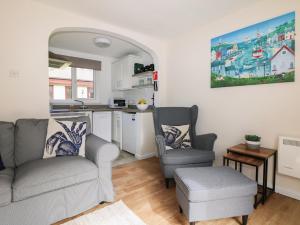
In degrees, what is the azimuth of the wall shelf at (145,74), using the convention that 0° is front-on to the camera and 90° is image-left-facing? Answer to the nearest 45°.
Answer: approximately 45°

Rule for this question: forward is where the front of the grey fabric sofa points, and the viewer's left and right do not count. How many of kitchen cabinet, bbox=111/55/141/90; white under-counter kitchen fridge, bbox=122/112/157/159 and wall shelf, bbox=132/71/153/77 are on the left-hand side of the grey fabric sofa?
3

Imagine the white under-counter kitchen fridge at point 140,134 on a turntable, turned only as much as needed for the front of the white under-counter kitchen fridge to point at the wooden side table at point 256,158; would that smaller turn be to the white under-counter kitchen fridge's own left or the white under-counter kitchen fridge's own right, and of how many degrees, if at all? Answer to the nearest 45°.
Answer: approximately 90° to the white under-counter kitchen fridge's own left

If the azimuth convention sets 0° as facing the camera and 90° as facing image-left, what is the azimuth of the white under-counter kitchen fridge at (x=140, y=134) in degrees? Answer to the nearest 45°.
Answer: approximately 45°

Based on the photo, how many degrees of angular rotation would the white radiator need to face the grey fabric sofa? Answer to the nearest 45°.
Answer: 0° — it already faces it

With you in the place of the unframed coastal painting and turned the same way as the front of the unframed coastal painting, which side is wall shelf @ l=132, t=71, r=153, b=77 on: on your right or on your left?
on your right

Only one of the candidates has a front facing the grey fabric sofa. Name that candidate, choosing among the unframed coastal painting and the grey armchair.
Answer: the unframed coastal painting

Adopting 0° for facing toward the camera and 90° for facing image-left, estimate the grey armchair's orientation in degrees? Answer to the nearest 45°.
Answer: approximately 315°

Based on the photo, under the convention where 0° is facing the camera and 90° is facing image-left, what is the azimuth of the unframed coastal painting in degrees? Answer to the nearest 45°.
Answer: approximately 45°

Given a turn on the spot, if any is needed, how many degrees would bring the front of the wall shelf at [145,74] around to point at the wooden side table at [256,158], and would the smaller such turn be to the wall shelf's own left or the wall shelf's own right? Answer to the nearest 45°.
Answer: approximately 90° to the wall shelf's own left
